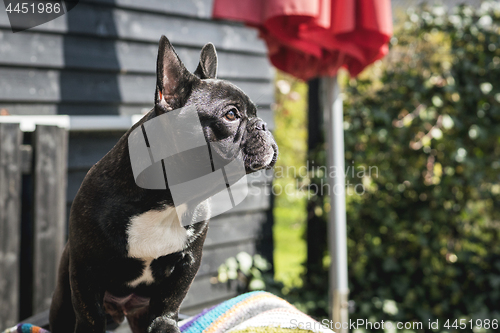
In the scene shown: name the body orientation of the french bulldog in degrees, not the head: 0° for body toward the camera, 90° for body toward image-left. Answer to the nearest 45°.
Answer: approximately 315°

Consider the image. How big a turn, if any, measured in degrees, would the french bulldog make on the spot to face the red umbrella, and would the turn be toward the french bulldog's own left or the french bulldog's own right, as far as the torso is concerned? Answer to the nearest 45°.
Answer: approximately 90° to the french bulldog's own left

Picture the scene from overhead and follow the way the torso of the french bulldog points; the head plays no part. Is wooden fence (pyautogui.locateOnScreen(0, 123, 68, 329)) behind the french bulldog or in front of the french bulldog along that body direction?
behind

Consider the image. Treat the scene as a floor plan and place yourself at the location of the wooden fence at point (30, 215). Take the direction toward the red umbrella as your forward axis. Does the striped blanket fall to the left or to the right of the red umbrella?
right
